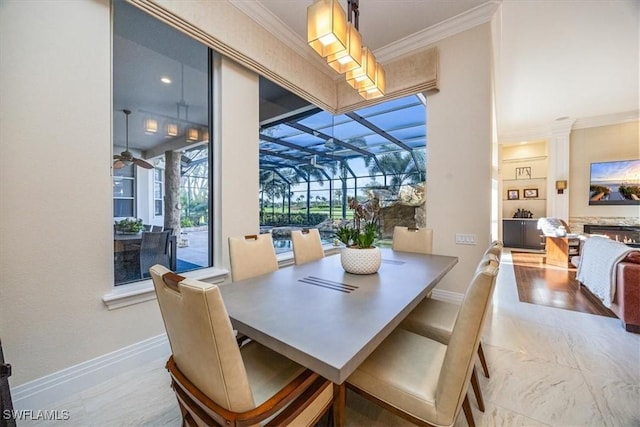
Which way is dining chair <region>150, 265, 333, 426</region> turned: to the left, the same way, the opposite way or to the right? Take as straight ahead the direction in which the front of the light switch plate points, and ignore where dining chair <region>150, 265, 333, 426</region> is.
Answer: the opposite way

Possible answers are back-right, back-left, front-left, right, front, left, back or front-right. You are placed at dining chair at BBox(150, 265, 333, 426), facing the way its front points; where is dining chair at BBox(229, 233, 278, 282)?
front-left

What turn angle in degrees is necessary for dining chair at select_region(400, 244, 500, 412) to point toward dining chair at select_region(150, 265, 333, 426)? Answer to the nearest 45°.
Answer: approximately 90° to its left

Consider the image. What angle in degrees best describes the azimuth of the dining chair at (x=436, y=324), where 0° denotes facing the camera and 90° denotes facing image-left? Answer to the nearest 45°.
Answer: approximately 135°

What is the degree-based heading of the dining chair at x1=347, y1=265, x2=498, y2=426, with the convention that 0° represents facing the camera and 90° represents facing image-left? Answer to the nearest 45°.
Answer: approximately 135°

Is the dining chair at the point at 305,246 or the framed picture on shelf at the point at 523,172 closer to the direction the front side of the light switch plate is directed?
the dining chair

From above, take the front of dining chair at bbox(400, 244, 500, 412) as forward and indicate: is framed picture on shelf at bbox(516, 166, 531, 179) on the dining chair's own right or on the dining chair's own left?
on the dining chair's own right

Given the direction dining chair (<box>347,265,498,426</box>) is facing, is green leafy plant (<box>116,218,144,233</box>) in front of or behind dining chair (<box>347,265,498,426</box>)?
in front

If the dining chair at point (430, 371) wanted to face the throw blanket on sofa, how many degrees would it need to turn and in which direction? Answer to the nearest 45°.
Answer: approximately 90° to its right

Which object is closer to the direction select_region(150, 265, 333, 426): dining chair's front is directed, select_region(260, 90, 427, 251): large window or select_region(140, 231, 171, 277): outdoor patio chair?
the large window

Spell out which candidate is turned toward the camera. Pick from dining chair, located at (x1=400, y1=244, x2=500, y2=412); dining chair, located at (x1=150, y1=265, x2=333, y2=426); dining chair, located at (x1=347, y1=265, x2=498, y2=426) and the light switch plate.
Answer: the light switch plate

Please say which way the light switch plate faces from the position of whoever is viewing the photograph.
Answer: facing the viewer

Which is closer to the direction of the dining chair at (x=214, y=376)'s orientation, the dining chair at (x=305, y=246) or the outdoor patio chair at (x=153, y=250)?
the dining chair

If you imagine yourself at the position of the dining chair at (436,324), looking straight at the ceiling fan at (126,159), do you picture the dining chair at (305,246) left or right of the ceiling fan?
right

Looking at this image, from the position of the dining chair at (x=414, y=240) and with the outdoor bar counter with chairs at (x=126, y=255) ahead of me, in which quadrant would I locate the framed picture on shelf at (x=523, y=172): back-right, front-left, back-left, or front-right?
back-right

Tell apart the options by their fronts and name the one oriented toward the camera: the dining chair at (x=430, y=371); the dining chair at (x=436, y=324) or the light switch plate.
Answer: the light switch plate

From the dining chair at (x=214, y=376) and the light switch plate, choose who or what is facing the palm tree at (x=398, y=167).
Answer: the dining chair

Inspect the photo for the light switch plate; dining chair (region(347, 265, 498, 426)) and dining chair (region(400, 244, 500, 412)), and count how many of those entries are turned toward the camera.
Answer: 1

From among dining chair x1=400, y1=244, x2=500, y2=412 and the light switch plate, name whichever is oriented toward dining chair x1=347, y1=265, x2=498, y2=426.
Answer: the light switch plate

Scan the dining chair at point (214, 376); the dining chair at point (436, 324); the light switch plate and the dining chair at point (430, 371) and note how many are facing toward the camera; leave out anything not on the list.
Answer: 1
